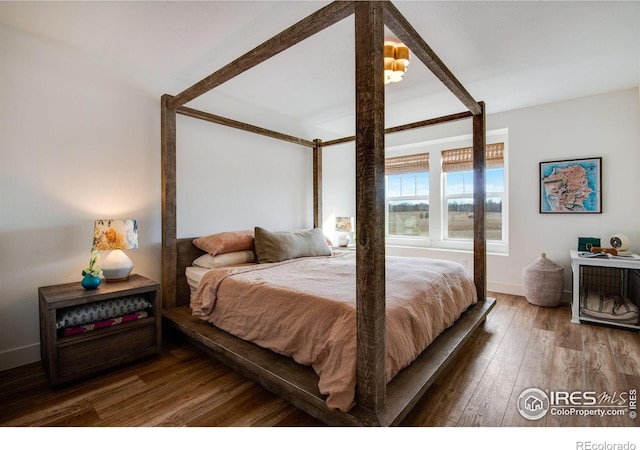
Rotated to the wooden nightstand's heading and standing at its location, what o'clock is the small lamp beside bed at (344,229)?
The small lamp beside bed is roughly at 10 o'clock from the wooden nightstand.

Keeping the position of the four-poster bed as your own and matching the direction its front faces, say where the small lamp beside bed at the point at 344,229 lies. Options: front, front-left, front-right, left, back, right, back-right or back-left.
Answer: back-left

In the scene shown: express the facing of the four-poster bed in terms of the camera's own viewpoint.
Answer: facing the viewer and to the right of the viewer

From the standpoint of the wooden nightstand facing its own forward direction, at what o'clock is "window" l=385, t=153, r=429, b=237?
The window is roughly at 10 o'clock from the wooden nightstand.

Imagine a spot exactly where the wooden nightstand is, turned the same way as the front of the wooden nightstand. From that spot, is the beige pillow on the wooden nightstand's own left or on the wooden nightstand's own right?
on the wooden nightstand's own left

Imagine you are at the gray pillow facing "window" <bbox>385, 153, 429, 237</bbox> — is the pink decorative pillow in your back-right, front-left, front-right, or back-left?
back-left

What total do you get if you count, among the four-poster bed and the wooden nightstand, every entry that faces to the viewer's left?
0

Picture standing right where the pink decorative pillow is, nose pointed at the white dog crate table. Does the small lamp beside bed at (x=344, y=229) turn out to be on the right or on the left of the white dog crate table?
left

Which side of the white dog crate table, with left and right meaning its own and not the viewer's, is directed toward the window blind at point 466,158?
right

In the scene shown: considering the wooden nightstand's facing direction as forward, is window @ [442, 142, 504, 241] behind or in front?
in front

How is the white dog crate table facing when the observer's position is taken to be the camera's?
facing the viewer and to the left of the viewer

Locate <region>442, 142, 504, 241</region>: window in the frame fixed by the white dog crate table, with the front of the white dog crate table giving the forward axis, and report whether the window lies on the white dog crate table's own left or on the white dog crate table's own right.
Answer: on the white dog crate table's own right

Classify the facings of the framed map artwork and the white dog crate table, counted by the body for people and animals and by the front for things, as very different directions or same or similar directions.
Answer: same or similar directions

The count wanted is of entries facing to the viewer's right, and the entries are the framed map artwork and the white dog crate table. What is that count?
0

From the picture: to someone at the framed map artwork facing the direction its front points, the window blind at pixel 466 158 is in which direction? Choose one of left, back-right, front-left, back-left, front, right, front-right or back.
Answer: front-right
